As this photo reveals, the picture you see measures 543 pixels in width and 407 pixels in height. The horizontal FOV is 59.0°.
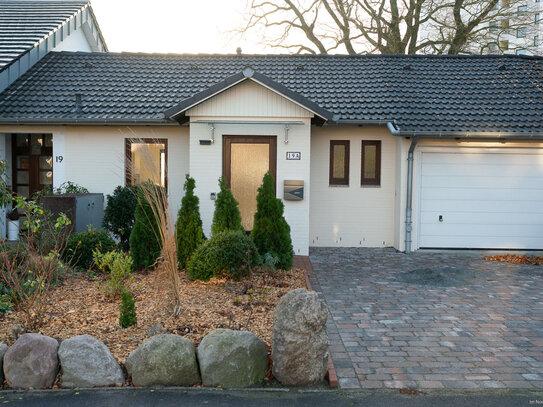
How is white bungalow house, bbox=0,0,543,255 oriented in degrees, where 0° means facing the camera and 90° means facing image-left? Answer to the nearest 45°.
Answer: approximately 0°

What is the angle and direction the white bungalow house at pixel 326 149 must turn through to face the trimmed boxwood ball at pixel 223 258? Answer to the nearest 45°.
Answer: approximately 45° to its right

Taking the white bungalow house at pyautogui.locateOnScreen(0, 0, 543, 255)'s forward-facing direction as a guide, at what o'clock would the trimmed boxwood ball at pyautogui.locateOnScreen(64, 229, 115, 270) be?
The trimmed boxwood ball is roughly at 2 o'clock from the white bungalow house.

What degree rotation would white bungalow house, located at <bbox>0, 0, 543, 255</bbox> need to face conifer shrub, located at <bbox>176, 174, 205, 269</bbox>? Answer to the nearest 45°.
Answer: approximately 45° to its right

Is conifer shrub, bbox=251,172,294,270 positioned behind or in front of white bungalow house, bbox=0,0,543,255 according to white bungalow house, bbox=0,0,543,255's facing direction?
in front

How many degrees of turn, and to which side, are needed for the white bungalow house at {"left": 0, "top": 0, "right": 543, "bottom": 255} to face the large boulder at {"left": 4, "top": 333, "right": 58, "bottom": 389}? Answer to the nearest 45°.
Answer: approximately 45° to its right

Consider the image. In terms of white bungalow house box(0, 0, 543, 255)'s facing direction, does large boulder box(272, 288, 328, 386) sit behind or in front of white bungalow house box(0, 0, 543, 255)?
in front

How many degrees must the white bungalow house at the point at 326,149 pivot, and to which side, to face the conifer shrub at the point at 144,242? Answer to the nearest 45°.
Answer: approximately 45° to its right
